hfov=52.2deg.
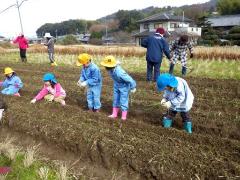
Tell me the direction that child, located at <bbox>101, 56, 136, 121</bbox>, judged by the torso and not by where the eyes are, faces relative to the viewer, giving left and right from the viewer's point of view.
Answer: facing the viewer and to the left of the viewer

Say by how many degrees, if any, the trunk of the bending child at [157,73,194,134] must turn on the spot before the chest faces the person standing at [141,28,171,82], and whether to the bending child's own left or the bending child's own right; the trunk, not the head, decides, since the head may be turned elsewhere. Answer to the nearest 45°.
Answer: approximately 135° to the bending child's own right

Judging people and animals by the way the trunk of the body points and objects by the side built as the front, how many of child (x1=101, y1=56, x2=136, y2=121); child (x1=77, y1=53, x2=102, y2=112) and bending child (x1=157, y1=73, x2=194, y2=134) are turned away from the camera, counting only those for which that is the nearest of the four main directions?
0

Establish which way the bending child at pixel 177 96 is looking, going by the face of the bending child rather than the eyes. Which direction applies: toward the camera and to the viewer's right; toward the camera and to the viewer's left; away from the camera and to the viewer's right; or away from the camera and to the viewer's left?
toward the camera and to the viewer's left

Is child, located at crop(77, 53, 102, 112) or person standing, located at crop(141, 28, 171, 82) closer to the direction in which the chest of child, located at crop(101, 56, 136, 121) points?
the child

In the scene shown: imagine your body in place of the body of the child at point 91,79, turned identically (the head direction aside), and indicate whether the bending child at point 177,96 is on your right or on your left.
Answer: on your left

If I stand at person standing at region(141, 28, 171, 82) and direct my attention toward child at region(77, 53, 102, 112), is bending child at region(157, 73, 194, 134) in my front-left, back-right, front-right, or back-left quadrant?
front-left
